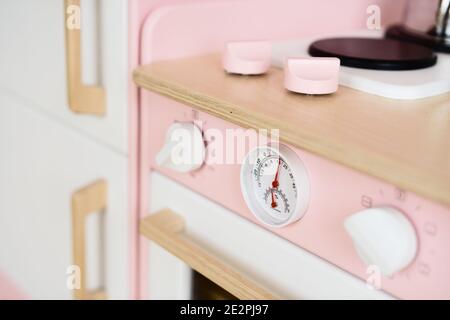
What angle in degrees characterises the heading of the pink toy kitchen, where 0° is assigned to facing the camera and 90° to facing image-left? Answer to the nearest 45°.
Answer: approximately 45°
